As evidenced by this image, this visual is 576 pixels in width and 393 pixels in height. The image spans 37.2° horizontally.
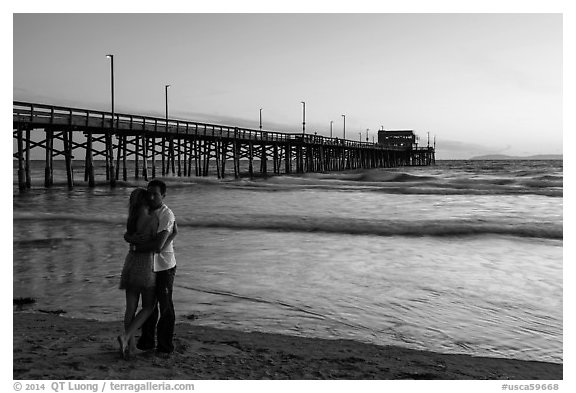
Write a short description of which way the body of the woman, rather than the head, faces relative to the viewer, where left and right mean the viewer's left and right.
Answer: facing away from the viewer and to the right of the viewer

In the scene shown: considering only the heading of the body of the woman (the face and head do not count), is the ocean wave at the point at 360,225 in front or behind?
in front

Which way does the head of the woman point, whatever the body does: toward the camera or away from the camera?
away from the camera
